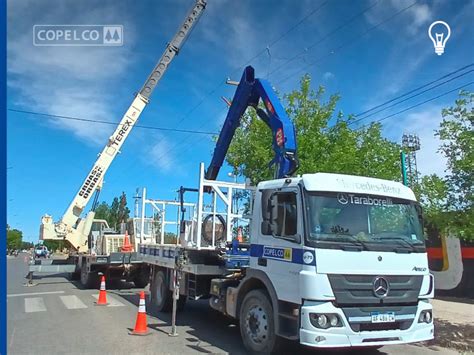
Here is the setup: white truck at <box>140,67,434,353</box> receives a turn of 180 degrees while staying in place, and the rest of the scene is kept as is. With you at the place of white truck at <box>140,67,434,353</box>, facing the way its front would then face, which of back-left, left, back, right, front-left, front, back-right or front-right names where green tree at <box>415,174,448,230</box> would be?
right

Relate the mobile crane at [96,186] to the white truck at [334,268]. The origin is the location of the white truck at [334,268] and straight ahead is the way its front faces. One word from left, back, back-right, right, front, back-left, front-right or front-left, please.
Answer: back

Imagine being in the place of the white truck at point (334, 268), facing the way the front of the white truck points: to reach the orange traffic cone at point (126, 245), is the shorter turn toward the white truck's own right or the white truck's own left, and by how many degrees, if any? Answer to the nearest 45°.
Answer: approximately 180°

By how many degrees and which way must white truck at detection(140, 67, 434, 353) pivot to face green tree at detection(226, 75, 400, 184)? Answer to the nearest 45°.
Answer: approximately 135° to its left

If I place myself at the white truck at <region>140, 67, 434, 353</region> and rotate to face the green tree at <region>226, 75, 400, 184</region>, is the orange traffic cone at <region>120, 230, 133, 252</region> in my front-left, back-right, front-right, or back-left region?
front-left
